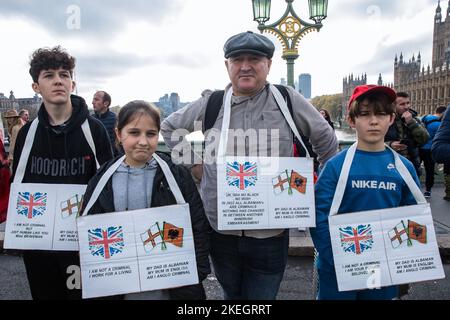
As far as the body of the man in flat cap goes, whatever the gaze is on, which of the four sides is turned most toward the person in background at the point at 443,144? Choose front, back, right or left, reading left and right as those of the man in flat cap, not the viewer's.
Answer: left

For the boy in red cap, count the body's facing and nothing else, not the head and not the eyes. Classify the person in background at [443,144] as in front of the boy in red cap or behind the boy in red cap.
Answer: behind

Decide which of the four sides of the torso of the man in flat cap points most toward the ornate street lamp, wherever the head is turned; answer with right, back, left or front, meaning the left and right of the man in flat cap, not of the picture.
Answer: back

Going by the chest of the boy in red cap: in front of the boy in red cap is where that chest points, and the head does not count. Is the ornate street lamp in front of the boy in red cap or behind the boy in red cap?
behind

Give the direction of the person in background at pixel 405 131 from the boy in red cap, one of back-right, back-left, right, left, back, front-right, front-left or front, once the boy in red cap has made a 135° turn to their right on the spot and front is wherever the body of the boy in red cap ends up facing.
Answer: front-right

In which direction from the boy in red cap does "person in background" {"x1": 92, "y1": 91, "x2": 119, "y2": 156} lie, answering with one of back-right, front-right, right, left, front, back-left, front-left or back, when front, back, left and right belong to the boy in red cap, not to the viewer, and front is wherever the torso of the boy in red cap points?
back-right

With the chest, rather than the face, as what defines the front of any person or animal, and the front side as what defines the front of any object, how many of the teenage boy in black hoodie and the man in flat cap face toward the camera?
2

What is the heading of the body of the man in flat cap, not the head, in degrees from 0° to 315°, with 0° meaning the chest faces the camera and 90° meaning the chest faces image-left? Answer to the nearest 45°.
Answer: approximately 0°

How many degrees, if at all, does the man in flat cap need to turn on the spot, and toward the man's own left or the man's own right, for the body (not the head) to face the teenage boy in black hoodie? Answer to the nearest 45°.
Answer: approximately 90° to the man's own right
